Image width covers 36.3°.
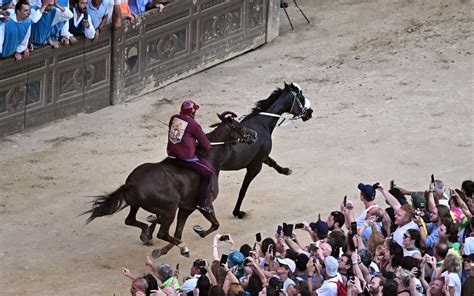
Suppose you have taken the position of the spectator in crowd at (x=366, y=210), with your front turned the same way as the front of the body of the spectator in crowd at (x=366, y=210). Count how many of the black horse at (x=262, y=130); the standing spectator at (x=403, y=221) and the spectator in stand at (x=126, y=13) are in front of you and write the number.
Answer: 2

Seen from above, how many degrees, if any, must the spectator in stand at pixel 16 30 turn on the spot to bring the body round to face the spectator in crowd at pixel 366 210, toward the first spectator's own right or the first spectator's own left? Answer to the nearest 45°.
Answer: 0° — they already face them

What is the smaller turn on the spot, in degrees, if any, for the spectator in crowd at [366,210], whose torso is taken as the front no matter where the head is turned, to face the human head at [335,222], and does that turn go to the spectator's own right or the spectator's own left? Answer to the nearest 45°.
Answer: approximately 90° to the spectator's own left

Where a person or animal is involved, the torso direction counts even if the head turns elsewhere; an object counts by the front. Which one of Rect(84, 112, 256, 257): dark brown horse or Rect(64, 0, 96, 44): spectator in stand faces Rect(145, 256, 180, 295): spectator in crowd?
Rect(64, 0, 96, 44): spectator in stand

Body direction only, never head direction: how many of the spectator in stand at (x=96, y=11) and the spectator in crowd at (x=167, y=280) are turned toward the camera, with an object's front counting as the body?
1

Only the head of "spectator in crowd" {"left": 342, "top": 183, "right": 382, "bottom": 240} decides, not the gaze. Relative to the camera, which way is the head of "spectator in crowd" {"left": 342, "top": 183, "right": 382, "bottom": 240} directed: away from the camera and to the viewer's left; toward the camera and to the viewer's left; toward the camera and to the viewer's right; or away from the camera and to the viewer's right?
away from the camera and to the viewer's left

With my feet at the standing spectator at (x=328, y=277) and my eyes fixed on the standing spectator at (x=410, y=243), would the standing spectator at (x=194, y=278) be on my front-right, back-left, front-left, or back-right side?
back-left

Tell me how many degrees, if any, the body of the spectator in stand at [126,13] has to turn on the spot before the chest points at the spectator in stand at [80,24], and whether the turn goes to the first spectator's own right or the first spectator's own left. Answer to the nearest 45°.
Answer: approximately 90° to the first spectator's own right

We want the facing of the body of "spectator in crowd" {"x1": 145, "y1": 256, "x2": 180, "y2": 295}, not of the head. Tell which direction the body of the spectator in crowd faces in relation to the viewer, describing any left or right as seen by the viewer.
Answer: facing away from the viewer and to the left of the viewer

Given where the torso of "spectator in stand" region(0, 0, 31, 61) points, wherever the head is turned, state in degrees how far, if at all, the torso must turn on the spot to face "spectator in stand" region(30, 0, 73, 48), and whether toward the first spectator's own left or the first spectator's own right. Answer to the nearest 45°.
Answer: approximately 90° to the first spectator's own left

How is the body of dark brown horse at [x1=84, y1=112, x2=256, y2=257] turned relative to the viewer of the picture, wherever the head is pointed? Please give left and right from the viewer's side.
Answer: facing away from the viewer and to the right of the viewer

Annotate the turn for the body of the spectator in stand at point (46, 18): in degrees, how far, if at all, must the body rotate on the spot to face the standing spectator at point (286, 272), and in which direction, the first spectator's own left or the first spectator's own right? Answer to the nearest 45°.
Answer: approximately 45° to the first spectator's own right

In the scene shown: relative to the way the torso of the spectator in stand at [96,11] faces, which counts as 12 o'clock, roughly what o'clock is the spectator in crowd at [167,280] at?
the spectator in crowd at [167,280] is roughly at 12 o'clock from the spectator in stand at [96,11].

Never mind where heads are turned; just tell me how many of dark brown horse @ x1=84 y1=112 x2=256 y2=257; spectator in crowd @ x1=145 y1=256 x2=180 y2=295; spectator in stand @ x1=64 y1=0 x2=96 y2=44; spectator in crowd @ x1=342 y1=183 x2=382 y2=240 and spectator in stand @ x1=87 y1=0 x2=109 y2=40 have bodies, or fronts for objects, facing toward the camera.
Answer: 2

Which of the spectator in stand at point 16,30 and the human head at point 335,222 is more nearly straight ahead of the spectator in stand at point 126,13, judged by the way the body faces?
the human head
